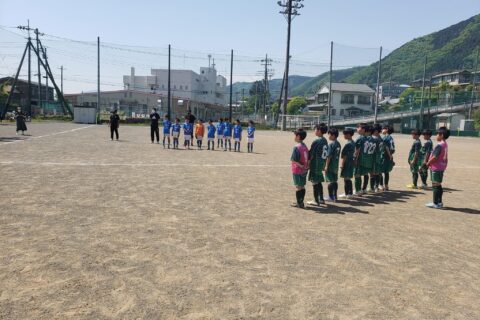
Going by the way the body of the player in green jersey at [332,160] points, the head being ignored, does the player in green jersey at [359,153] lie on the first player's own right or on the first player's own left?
on the first player's own right

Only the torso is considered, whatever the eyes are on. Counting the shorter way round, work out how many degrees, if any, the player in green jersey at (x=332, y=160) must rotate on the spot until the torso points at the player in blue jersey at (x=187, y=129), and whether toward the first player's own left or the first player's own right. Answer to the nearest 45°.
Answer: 0° — they already face them

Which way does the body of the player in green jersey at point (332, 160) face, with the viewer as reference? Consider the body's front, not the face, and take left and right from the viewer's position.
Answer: facing away from the viewer and to the left of the viewer
